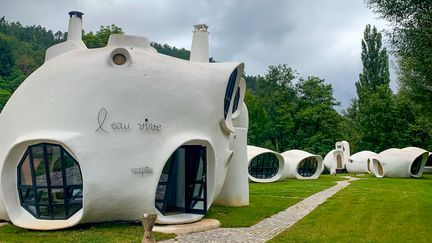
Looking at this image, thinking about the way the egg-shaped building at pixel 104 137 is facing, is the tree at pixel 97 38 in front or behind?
behind

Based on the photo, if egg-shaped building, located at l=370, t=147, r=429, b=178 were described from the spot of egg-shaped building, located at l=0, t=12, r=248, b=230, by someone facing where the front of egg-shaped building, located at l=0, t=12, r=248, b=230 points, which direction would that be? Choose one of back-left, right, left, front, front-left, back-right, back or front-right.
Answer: back-left

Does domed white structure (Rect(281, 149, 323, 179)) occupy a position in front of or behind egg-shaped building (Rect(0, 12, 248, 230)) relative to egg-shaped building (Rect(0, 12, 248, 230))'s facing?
behind

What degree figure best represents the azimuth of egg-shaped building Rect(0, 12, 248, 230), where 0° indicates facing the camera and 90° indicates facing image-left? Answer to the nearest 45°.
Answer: approximately 0°

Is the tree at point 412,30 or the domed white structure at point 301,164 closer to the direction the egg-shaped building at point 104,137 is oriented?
the tree

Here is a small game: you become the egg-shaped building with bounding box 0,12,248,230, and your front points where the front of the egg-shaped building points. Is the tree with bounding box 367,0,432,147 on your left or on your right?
on your left
